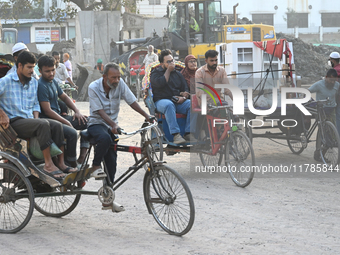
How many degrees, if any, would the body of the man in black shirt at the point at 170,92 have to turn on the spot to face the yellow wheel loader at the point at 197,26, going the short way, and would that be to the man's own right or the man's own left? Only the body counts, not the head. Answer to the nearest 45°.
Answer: approximately 135° to the man's own left

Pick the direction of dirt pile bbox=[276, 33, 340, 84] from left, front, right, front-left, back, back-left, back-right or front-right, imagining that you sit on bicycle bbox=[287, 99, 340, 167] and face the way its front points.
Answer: back-left

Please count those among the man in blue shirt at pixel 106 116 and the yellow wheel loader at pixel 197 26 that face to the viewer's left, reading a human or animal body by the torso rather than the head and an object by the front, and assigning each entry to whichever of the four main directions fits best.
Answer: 1

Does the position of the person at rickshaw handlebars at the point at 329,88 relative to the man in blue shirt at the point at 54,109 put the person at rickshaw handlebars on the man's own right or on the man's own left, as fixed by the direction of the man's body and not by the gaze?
on the man's own left

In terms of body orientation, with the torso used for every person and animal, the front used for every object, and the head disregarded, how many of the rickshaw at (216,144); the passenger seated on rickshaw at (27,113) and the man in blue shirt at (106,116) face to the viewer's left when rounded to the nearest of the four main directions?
0

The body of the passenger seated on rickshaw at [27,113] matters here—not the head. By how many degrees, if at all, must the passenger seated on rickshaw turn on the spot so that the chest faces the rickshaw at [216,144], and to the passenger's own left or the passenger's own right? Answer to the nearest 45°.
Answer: approximately 90° to the passenger's own left

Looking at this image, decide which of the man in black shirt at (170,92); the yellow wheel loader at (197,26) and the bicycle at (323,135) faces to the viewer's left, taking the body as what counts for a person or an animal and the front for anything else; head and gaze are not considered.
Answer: the yellow wheel loader

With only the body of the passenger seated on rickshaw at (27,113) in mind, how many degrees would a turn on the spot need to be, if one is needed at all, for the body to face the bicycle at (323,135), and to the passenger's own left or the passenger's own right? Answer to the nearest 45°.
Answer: approximately 90° to the passenger's own left

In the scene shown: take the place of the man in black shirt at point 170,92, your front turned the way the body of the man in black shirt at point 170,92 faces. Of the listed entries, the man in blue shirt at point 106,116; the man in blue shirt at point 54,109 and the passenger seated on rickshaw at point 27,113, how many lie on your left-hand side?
0

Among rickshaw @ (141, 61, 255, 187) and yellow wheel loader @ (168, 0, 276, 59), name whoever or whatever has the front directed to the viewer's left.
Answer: the yellow wheel loader

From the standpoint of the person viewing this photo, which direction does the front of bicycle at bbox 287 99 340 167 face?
facing the viewer and to the right of the viewer

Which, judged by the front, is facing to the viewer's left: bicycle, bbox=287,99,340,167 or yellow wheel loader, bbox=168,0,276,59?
the yellow wheel loader

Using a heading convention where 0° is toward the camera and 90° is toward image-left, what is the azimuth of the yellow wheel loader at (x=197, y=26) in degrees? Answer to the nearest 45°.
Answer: approximately 90°

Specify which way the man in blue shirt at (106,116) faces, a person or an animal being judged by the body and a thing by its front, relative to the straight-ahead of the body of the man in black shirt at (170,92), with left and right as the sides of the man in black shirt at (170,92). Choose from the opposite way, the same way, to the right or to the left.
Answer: the same way
